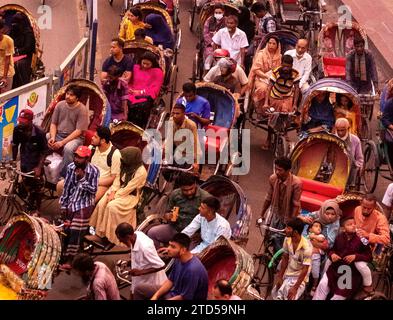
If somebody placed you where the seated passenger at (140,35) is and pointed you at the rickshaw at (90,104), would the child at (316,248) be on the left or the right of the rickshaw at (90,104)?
left

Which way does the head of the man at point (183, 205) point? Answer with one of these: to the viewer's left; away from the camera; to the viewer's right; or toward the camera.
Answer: toward the camera

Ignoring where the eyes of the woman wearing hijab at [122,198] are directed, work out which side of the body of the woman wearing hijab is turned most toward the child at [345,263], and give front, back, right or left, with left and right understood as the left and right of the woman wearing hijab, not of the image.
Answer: left

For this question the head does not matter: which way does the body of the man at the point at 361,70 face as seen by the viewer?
toward the camera

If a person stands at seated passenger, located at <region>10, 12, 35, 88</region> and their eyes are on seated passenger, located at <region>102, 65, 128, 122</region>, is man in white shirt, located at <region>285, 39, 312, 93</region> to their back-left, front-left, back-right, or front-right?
front-left

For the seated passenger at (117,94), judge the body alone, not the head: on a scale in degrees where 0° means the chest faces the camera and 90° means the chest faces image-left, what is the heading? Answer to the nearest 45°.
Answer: approximately 45°

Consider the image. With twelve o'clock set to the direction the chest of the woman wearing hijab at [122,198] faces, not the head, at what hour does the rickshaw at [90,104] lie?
The rickshaw is roughly at 4 o'clock from the woman wearing hijab.

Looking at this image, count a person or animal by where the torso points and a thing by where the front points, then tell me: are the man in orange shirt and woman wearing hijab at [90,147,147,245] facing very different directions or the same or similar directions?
same or similar directions

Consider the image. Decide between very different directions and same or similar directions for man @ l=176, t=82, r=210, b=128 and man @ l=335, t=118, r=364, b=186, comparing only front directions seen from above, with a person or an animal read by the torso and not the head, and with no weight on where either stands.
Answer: same or similar directions

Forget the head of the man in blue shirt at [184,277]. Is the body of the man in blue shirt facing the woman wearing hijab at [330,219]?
no

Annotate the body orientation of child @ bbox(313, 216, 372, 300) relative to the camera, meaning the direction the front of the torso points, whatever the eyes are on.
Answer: toward the camera

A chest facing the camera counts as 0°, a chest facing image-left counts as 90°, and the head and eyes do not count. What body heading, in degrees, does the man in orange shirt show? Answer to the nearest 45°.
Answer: approximately 45°
